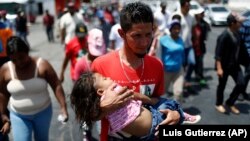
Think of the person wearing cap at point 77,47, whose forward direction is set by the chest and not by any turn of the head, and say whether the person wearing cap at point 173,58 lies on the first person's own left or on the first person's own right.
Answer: on the first person's own left

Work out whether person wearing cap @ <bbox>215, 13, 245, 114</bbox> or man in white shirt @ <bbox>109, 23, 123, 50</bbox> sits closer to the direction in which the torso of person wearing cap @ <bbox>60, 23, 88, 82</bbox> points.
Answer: the person wearing cap

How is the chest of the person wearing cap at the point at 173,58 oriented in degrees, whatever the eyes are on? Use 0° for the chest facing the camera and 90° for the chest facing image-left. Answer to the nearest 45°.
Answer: approximately 315°

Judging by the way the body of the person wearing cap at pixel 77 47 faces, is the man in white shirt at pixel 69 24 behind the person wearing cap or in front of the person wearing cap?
behind

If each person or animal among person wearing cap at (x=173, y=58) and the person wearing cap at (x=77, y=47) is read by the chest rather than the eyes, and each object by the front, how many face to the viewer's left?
0

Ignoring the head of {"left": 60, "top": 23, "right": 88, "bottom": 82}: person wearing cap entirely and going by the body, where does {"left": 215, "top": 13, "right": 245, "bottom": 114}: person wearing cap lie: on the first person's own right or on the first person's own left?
on the first person's own left

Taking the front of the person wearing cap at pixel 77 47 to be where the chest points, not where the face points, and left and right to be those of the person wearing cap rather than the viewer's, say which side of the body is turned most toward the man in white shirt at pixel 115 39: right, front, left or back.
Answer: left

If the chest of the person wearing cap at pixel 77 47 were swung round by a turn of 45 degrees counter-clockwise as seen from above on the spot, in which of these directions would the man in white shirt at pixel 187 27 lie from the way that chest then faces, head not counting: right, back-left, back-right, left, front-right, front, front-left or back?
front-left

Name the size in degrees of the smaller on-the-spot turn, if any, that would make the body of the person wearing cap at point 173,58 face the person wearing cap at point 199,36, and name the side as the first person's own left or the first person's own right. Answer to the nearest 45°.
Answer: approximately 135° to the first person's own left

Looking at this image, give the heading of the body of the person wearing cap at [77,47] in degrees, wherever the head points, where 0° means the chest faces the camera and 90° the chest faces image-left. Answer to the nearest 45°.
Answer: approximately 315°
